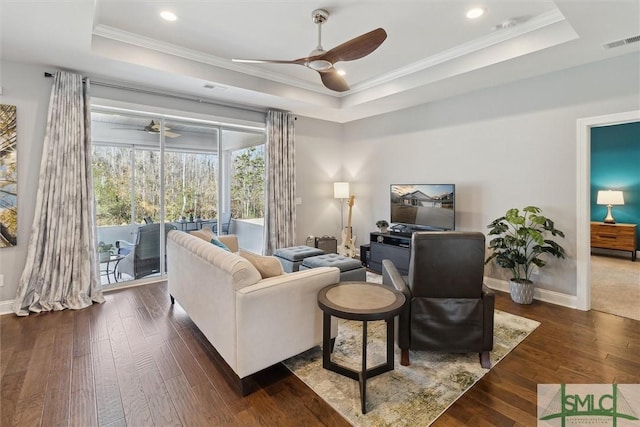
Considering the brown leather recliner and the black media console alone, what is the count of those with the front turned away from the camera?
1

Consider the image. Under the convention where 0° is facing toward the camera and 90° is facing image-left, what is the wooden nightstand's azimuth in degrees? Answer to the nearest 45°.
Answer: approximately 45°

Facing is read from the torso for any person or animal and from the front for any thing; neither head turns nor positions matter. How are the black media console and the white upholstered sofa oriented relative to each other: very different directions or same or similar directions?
very different directions

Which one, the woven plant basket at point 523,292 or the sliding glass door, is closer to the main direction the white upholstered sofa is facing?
the woven plant basket

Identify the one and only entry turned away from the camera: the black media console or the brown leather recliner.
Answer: the brown leather recliner

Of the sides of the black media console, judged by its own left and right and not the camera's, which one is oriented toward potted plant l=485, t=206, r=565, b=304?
left

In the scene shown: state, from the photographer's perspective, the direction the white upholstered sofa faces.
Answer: facing away from the viewer and to the right of the viewer

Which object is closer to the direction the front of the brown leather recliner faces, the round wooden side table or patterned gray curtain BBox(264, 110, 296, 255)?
the patterned gray curtain

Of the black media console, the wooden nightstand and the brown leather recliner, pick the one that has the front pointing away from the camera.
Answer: the brown leather recliner

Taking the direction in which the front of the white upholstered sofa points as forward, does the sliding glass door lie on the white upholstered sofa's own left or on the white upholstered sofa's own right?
on the white upholstered sofa's own left

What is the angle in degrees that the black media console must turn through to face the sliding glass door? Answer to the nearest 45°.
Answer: approximately 45° to its right

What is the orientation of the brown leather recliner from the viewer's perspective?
away from the camera
